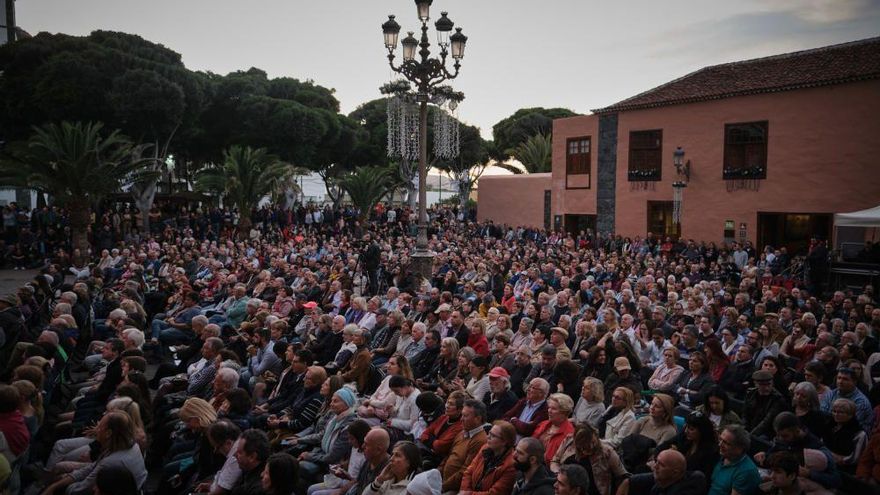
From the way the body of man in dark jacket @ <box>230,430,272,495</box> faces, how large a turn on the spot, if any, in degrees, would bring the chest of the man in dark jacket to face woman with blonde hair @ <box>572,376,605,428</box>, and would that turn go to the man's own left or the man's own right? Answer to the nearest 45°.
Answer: approximately 180°

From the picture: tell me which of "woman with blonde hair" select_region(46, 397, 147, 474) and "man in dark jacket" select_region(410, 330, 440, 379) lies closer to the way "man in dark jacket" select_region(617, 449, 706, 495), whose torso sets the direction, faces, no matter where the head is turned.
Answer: the woman with blonde hair

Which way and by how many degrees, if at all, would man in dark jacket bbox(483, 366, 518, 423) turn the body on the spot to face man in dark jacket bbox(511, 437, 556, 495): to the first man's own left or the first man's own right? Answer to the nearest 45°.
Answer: approximately 45° to the first man's own left

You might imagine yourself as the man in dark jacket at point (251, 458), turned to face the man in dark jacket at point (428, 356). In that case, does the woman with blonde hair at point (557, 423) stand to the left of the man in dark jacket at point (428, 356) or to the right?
right

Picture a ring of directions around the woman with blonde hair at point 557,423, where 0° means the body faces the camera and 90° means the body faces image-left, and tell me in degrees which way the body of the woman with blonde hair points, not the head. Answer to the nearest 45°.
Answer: approximately 45°

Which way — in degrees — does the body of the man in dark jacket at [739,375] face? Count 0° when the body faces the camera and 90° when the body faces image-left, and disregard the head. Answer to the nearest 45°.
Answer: approximately 45°

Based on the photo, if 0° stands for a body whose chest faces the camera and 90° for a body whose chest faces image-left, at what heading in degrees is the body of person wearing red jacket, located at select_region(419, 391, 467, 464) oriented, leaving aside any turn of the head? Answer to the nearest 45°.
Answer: approximately 45°

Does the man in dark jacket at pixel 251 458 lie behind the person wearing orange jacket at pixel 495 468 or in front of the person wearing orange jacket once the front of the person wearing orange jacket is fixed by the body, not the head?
in front
